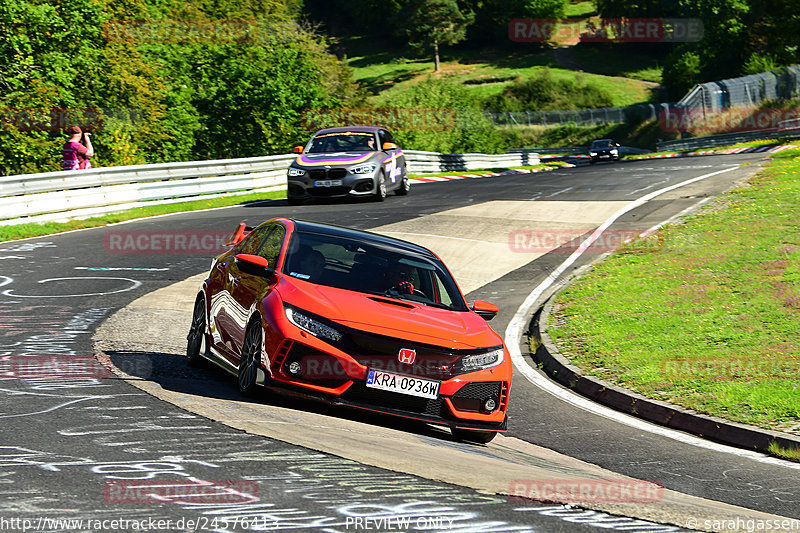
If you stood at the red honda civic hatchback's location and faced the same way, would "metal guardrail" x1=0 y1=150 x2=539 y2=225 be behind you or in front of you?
behind

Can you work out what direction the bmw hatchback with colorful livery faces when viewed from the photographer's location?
facing the viewer and to the left of the viewer

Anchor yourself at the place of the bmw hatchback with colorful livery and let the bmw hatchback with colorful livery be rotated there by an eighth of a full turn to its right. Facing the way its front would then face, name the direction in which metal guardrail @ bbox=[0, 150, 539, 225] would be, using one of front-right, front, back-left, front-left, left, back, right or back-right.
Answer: front

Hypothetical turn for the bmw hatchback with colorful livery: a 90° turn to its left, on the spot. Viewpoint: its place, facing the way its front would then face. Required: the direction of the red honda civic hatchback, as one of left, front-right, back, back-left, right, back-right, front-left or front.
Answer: front-right
